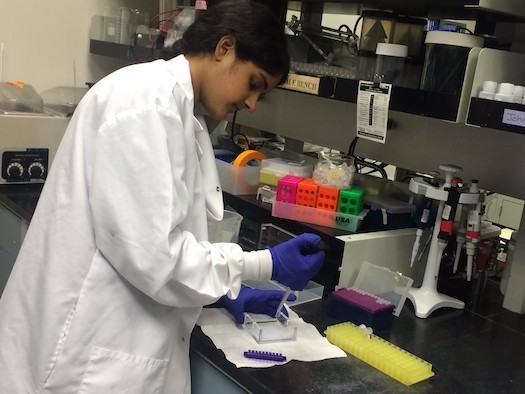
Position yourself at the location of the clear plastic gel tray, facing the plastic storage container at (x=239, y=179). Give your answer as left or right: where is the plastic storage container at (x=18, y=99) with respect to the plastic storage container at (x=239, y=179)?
left

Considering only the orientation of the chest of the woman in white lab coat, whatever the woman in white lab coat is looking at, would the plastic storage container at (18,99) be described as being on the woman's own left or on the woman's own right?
on the woman's own left

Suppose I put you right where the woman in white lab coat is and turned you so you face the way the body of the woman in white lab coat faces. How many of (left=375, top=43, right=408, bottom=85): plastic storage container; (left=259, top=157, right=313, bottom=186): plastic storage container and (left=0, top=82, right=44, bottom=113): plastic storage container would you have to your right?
0

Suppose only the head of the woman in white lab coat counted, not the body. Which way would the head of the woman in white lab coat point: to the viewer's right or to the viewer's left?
to the viewer's right

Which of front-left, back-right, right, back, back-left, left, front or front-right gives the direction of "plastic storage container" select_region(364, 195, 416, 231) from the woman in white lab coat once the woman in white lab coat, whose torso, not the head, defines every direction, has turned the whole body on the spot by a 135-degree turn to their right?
back

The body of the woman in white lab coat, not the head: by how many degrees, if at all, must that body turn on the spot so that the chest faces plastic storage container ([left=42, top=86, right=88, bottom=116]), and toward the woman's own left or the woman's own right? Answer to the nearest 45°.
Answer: approximately 90° to the woman's own left

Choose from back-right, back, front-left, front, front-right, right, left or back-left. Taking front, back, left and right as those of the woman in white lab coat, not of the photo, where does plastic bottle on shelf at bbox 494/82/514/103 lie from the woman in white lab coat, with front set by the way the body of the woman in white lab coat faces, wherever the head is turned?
front

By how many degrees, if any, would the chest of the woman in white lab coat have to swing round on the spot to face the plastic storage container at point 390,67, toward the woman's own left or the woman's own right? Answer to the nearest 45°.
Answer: approximately 45° to the woman's own left

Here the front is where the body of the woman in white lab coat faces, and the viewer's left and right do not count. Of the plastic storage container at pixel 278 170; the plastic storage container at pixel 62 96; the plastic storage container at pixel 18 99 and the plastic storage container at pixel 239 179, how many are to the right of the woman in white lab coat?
0

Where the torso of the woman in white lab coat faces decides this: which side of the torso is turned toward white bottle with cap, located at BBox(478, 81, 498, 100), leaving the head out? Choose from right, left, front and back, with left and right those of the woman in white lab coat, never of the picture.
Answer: front

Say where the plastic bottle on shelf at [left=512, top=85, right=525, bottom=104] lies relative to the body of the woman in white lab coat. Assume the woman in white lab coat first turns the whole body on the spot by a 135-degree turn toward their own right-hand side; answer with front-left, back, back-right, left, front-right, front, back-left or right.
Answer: back-left

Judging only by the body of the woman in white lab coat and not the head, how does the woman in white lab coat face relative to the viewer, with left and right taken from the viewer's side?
facing to the right of the viewer
